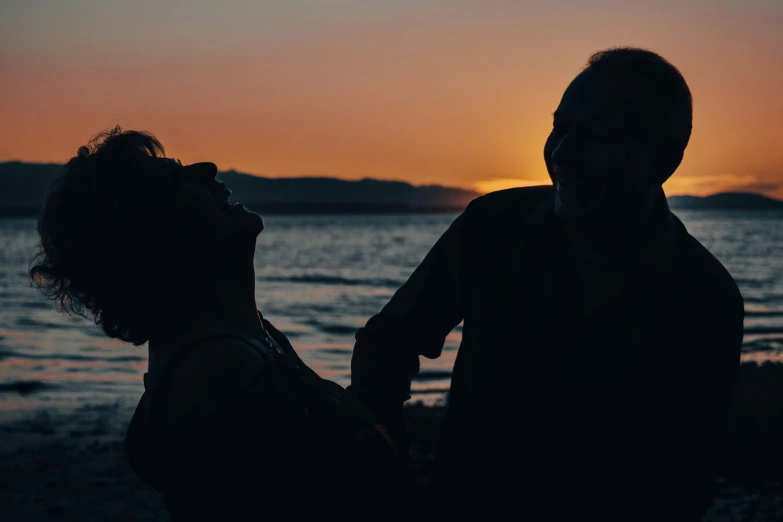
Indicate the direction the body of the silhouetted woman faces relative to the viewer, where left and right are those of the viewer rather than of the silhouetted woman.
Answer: facing to the right of the viewer

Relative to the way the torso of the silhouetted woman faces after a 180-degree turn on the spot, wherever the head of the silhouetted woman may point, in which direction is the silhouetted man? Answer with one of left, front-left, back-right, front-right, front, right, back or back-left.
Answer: back

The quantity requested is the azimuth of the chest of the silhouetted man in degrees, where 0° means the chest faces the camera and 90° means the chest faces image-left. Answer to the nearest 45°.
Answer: approximately 45°

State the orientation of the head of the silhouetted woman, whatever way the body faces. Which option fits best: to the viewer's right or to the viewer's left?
to the viewer's right
